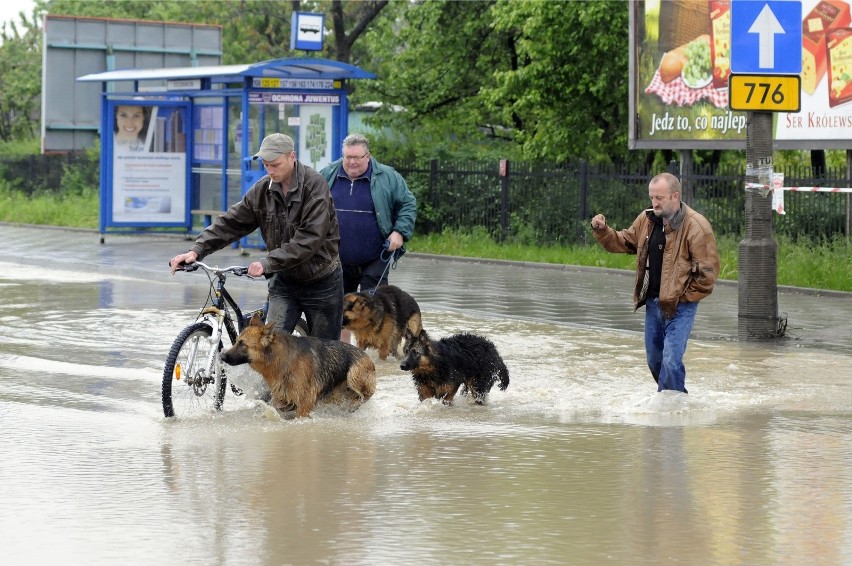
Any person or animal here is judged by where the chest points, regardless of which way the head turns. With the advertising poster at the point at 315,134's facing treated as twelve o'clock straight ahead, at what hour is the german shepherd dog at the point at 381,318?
The german shepherd dog is roughly at 12 o'clock from the advertising poster.

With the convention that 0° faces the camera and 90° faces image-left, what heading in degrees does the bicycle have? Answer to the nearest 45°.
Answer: approximately 45°

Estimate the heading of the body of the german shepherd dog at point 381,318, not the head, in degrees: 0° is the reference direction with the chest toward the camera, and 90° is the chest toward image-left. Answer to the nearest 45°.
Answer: approximately 45°

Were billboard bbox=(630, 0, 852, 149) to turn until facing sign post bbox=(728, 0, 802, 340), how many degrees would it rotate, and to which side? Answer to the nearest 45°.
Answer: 0° — it already faces it

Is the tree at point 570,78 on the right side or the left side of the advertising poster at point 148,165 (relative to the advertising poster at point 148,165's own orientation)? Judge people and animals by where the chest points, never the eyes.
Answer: on its left

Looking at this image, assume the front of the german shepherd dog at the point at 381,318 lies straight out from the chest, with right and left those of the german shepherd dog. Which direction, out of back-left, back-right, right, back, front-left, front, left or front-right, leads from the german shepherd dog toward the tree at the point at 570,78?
back-right

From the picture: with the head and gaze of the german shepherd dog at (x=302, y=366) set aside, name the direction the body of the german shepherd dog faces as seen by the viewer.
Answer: to the viewer's left
